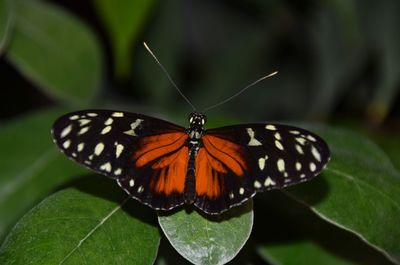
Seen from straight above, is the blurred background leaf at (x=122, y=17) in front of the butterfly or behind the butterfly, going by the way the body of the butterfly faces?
in front

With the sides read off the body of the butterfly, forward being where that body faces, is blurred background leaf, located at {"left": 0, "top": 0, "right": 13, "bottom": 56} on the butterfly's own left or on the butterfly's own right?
on the butterfly's own left

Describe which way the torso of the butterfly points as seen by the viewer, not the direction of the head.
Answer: away from the camera

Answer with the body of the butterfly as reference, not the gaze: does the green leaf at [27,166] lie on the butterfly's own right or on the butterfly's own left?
on the butterfly's own left
